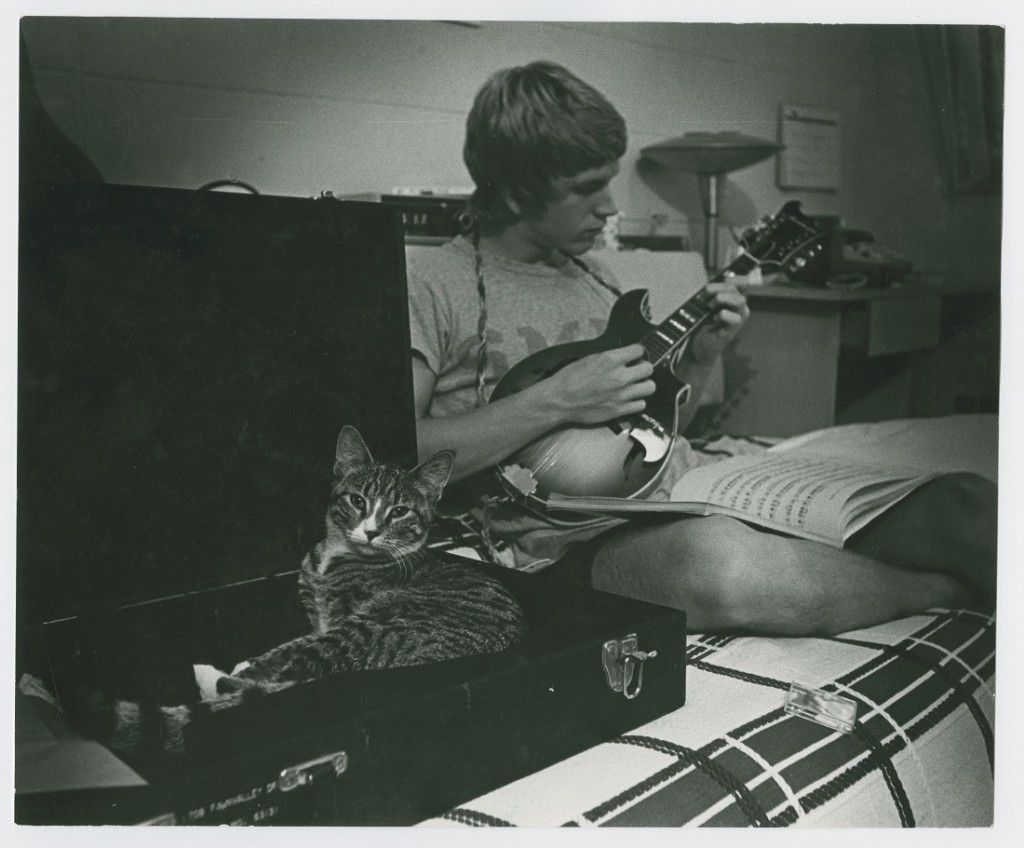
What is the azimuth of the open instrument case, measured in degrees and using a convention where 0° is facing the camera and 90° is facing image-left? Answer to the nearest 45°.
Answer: approximately 315°

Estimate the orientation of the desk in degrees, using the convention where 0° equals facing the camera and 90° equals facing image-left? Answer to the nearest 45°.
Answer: approximately 315°

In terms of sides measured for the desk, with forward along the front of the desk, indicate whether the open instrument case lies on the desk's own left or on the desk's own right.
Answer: on the desk's own right

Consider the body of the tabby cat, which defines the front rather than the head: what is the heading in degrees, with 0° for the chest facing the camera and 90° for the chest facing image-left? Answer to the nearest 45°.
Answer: approximately 45°

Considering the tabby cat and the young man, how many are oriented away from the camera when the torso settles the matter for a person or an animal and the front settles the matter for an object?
0
